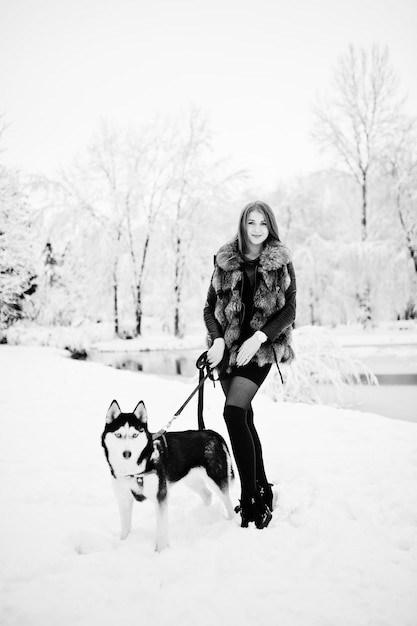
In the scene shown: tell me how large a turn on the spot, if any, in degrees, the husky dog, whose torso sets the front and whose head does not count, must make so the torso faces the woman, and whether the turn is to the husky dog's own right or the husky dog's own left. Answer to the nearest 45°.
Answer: approximately 180°

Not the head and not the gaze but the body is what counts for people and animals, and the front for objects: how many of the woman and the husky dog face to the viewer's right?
0

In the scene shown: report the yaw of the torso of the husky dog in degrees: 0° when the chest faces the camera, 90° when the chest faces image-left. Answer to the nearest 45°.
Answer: approximately 45°

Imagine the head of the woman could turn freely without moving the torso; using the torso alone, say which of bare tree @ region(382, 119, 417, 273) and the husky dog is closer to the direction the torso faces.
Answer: the husky dog

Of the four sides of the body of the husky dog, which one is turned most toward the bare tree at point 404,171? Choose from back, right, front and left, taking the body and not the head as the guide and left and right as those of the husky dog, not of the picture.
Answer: back

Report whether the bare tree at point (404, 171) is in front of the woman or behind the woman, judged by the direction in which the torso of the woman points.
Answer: behind

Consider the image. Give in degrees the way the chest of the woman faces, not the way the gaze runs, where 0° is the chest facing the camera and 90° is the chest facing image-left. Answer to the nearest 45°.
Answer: approximately 0°
